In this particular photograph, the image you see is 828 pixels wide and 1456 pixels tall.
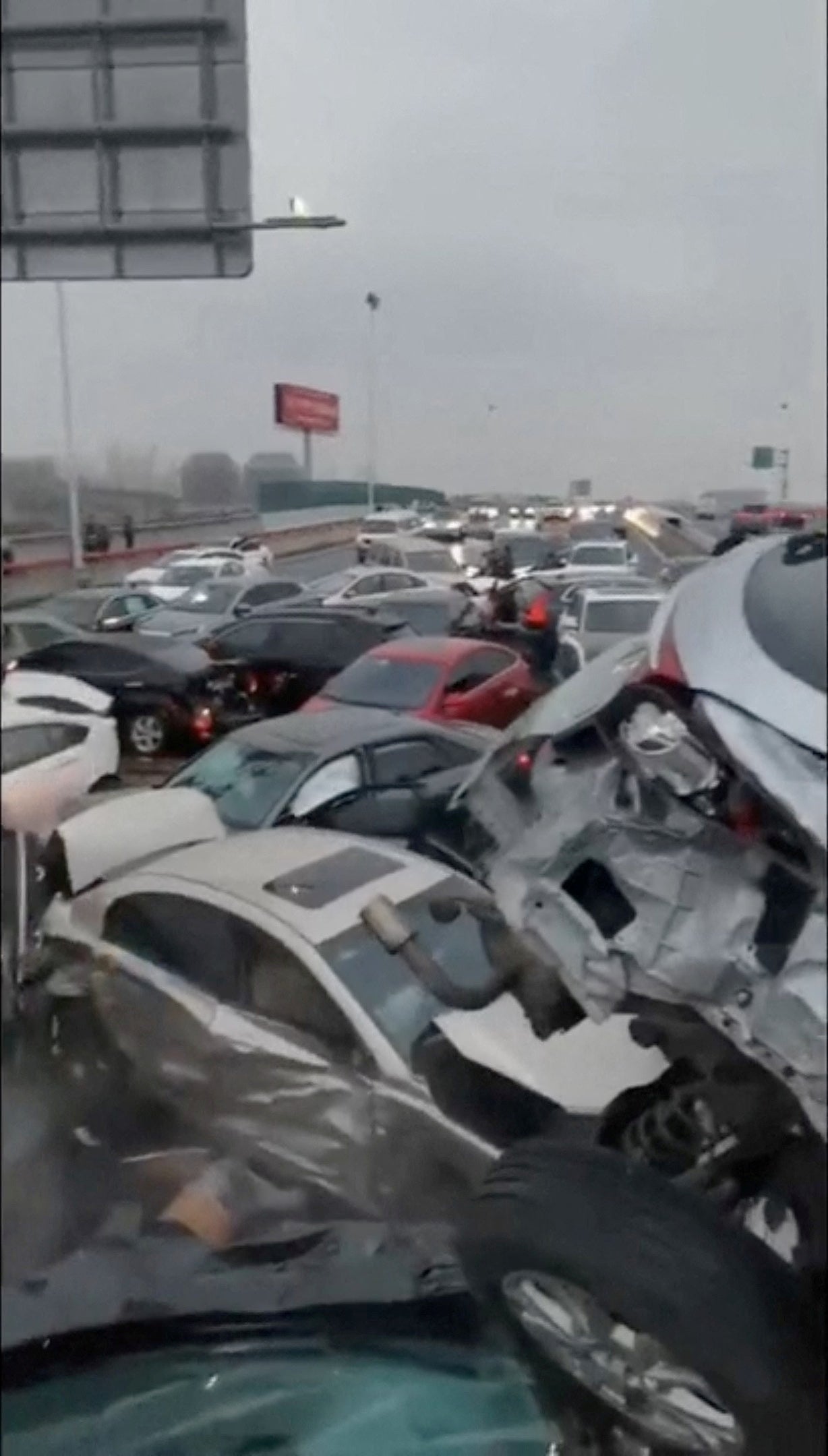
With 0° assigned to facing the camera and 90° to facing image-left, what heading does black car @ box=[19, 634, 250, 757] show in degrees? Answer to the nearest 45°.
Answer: approximately 135°

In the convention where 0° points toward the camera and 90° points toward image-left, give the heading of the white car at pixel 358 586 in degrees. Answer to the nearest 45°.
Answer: approximately 45°
